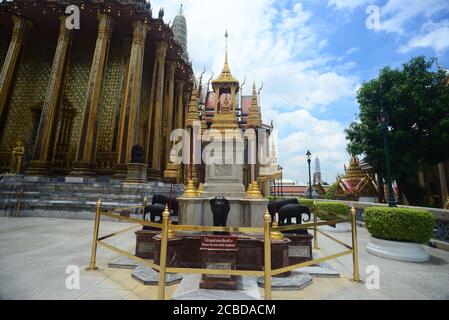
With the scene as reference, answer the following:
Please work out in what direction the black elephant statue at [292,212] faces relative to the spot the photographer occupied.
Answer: facing to the right of the viewer

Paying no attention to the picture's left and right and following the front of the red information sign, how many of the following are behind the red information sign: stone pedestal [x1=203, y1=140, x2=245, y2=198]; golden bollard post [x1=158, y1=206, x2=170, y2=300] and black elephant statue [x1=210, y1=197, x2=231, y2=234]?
2

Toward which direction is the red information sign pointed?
toward the camera

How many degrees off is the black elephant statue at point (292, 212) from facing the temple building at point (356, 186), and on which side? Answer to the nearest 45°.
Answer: approximately 90° to its left

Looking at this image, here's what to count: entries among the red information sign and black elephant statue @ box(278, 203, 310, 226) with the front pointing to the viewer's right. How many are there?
1

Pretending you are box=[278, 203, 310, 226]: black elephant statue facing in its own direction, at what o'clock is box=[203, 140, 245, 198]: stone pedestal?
The stone pedestal is roughly at 6 o'clock from the black elephant statue.

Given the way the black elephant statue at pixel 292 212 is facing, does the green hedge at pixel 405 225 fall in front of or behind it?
in front

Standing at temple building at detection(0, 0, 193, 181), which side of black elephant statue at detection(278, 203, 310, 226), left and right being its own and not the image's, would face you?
back

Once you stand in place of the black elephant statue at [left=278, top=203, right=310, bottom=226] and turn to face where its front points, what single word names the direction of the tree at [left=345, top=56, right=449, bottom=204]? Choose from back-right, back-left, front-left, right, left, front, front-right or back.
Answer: front-left

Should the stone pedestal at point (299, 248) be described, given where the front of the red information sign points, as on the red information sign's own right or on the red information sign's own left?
on the red information sign's own left

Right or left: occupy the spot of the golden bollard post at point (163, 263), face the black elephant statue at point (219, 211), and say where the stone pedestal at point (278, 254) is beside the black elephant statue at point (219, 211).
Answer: right

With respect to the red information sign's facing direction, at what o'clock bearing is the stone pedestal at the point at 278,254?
The stone pedestal is roughly at 8 o'clock from the red information sign.

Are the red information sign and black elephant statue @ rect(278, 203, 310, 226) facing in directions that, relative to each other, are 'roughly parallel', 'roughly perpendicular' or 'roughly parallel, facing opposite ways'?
roughly perpendicular

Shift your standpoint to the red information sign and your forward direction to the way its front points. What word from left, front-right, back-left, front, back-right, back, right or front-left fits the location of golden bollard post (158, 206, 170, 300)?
front-right

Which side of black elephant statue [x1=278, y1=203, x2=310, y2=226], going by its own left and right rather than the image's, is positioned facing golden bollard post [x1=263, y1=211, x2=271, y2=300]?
right

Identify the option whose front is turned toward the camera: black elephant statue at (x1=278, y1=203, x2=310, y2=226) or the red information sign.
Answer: the red information sign
